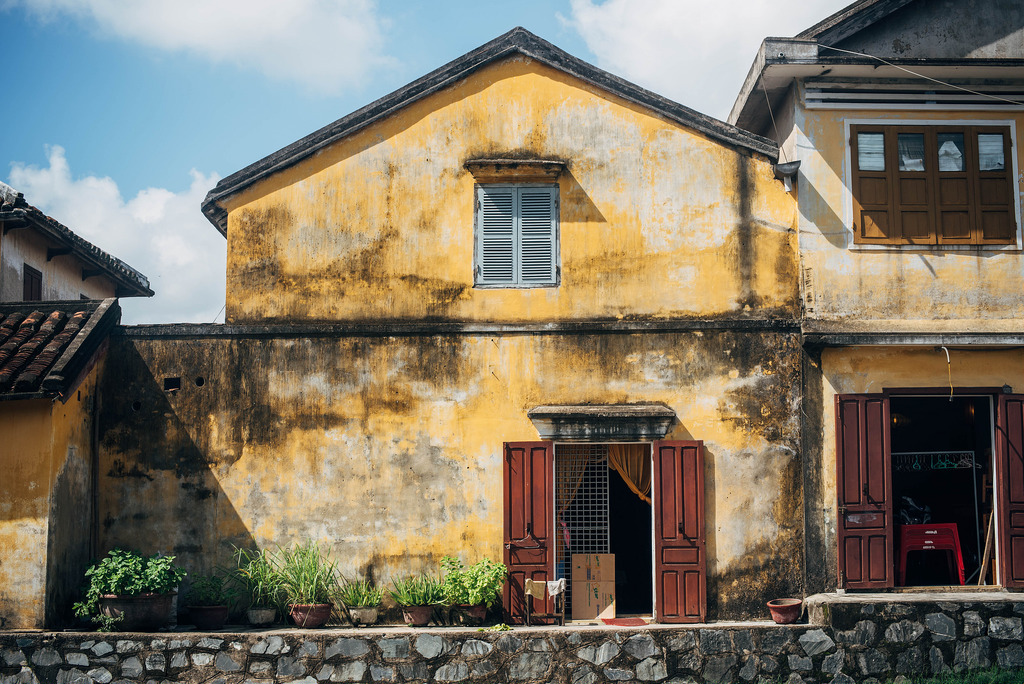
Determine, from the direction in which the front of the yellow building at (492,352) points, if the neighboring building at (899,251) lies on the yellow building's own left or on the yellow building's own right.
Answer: on the yellow building's own left

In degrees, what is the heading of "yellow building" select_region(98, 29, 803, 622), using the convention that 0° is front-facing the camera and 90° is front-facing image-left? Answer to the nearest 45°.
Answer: approximately 0°

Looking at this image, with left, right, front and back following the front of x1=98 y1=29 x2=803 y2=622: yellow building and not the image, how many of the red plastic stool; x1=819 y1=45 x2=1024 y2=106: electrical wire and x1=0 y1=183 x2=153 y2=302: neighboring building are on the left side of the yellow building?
2

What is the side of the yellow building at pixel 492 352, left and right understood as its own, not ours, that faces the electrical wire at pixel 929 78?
left

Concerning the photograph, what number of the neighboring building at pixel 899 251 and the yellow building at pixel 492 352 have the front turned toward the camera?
2

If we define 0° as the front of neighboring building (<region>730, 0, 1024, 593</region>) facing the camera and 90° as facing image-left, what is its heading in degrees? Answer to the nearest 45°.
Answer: approximately 0°

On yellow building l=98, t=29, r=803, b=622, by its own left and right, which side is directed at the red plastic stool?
left
